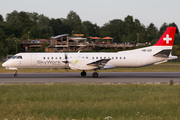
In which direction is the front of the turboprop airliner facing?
to the viewer's left
